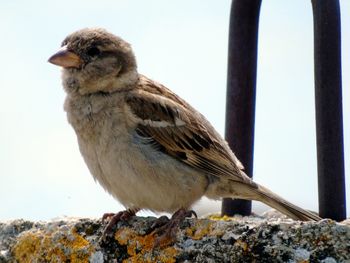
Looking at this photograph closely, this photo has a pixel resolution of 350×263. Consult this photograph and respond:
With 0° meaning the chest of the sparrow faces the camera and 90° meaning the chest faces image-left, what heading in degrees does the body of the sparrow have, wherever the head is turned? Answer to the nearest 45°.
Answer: approximately 90°

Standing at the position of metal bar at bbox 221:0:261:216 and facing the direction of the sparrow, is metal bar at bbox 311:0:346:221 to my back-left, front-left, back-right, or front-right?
back-left

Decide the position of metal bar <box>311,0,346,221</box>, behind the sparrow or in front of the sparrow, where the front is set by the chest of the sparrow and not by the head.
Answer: behind

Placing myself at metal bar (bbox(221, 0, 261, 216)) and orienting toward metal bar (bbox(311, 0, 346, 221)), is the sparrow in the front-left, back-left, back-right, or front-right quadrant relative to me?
back-right
